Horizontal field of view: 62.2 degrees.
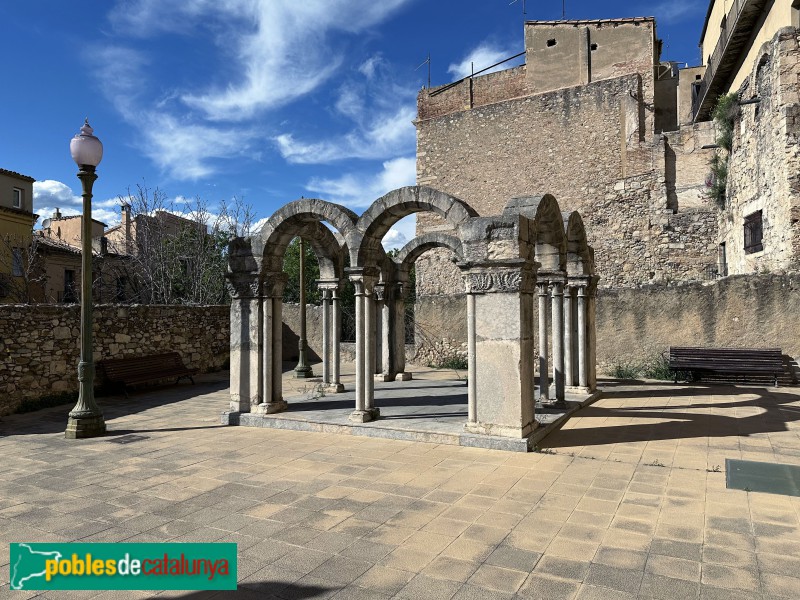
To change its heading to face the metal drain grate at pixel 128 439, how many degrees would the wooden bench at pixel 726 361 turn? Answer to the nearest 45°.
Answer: approximately 45° to its right

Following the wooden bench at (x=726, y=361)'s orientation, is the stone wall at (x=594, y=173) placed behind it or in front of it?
behind

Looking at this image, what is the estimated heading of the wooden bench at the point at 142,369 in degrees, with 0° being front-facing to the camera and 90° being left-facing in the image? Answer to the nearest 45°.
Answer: approximately 315°

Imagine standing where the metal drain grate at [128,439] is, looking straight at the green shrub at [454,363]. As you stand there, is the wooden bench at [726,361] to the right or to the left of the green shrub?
right

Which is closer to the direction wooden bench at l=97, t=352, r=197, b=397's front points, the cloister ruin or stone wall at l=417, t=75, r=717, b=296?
the cloister ruin

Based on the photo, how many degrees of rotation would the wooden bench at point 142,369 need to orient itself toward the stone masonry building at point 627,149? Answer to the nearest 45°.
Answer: approximately 45° to its left

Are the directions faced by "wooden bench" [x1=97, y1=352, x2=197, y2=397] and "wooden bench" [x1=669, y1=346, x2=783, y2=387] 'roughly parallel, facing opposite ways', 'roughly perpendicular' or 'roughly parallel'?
roughly perpendicular

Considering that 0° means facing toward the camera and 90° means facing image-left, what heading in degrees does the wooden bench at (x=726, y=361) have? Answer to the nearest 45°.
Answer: approximately 0°
